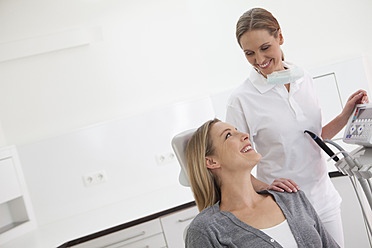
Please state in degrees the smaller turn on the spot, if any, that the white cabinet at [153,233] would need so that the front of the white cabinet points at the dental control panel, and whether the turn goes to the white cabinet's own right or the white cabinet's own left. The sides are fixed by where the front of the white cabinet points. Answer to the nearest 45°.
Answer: approximately 45° to the white cabinet's own left

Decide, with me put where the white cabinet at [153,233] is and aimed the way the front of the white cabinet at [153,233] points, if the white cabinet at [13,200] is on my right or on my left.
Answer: on my right

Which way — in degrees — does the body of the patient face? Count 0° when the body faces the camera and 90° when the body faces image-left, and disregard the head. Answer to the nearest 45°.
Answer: approximately 315°

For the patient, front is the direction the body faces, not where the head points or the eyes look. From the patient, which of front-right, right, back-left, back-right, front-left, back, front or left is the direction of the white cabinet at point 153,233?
back

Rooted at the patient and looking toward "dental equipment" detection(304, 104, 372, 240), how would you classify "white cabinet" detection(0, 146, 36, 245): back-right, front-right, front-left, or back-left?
back-left
